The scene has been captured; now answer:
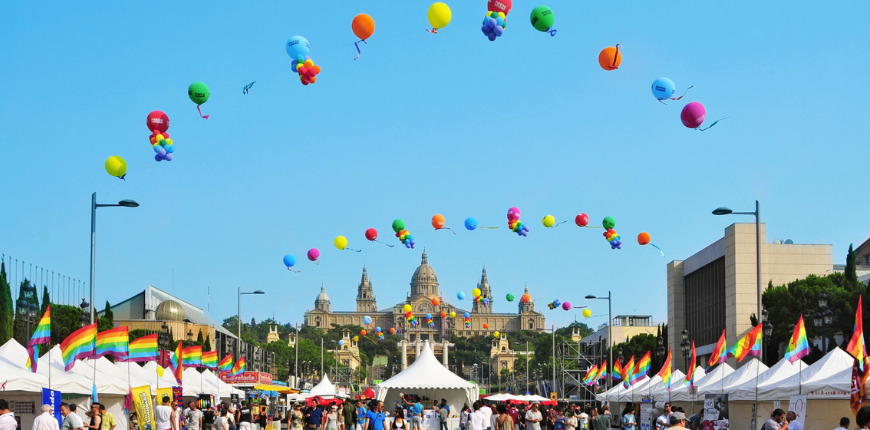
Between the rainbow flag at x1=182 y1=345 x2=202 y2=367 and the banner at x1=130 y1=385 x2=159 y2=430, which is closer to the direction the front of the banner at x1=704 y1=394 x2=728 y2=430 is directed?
the banner
